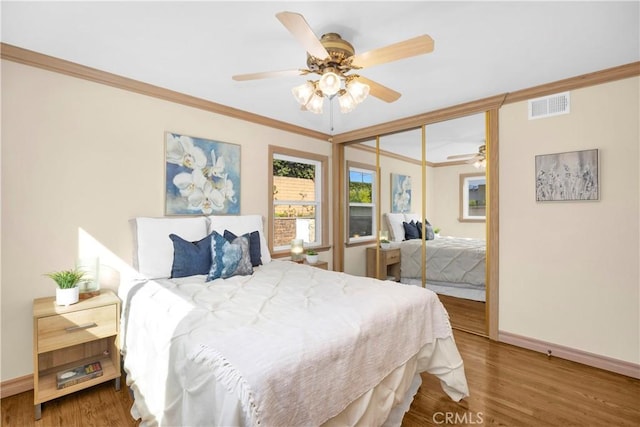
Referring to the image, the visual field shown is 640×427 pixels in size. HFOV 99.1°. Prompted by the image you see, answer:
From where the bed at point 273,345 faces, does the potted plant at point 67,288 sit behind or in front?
behind

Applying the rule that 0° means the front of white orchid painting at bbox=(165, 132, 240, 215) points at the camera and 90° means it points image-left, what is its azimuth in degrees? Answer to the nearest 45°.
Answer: approximately 315°

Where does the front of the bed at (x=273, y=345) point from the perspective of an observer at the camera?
facing the viewer and to the right of the viewer

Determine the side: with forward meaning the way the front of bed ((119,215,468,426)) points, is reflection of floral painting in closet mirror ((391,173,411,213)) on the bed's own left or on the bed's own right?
on the bed's own left

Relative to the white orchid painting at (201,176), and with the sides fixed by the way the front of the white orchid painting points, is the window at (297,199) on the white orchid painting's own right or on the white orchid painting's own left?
on the white orchid painting's own left
